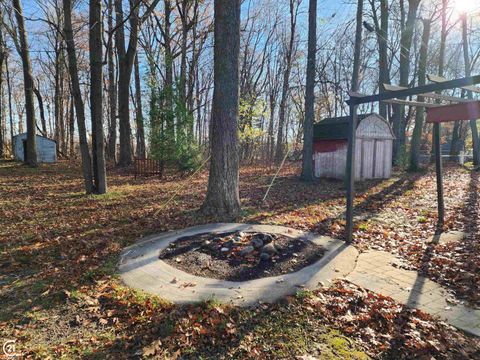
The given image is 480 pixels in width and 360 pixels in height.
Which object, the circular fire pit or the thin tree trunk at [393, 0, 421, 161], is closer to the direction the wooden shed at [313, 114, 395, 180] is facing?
the circular fire pit

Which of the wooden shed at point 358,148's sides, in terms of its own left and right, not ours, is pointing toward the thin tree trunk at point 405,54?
left

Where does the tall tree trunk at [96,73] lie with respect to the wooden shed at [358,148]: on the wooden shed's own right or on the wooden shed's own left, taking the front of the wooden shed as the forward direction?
on the wooden shed's own right

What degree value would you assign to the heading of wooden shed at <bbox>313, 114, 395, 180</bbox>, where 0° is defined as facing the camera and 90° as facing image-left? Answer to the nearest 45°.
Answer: approximately 315°

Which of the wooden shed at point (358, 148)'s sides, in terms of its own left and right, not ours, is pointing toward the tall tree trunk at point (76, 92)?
right

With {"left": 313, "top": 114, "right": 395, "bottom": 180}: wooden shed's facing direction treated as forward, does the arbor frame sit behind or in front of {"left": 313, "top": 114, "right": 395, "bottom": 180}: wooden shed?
in front

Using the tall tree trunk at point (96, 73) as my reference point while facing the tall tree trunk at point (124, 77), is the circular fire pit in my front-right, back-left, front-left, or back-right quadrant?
back-right

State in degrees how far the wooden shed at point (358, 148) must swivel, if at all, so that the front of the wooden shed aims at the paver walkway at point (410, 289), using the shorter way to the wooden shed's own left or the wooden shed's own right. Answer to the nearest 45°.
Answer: approximately 45° to the wooden shed's own right

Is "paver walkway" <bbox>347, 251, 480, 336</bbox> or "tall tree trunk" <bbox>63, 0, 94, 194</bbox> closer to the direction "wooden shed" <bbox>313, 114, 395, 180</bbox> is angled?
the paver walkway

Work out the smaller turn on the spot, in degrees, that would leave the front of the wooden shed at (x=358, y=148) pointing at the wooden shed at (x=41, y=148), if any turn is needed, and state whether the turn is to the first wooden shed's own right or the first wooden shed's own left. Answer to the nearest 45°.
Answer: approximately 135° to the first wooden shed's own right

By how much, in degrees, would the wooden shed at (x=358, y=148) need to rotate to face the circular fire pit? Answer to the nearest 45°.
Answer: approximately 45° to its right
